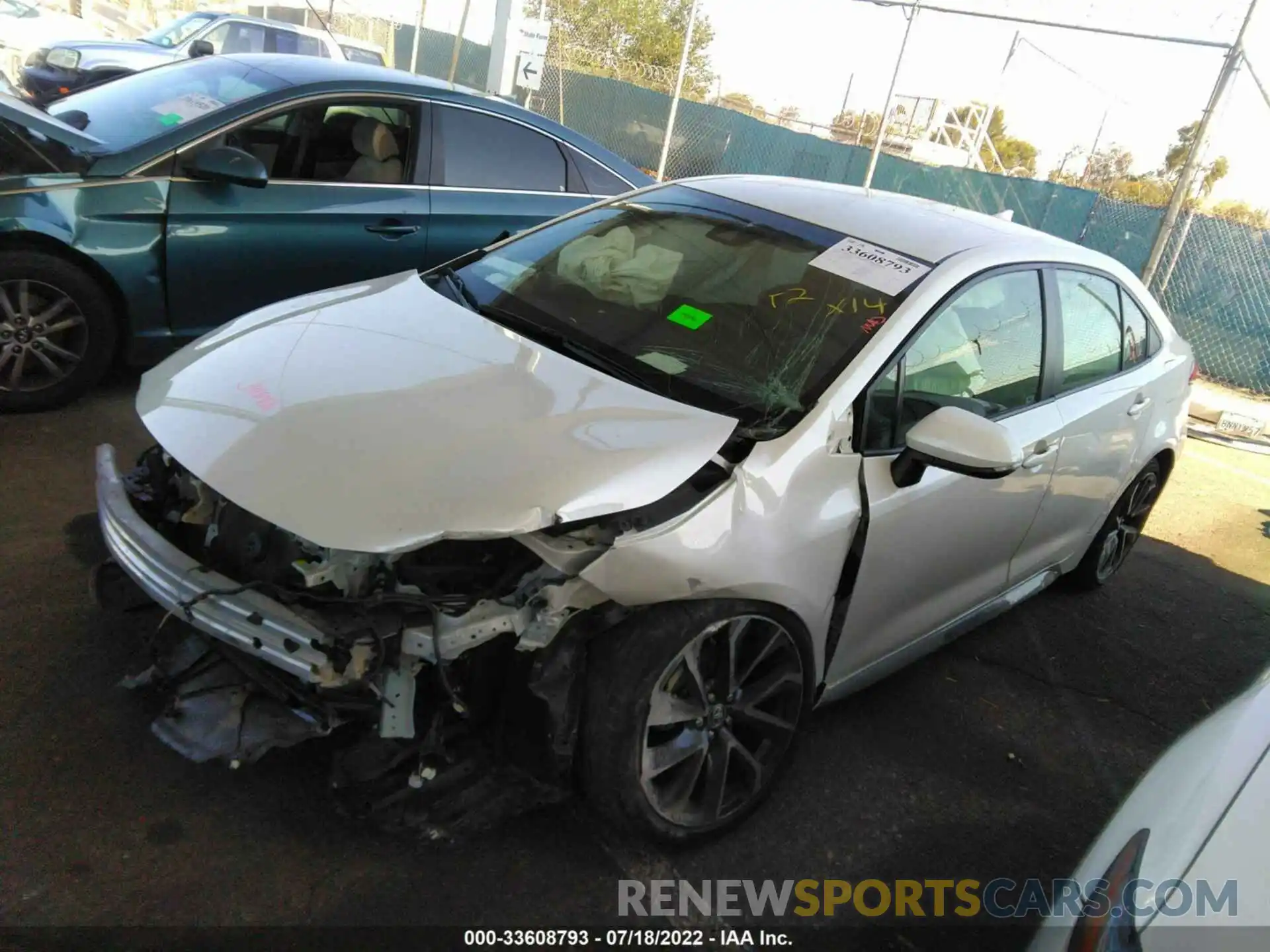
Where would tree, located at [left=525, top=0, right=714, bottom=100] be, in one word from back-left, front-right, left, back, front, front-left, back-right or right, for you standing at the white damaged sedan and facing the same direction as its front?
back-right

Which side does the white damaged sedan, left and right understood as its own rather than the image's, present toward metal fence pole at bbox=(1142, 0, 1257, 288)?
back

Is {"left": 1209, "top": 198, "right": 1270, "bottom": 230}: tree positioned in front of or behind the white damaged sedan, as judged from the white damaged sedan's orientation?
behind

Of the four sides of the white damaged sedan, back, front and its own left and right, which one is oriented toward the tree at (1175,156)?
back

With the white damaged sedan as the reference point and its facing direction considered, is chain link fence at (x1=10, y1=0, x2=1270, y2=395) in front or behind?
behind

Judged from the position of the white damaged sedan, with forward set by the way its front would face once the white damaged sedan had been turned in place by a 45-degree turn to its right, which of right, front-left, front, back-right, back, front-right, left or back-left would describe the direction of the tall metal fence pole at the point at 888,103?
right

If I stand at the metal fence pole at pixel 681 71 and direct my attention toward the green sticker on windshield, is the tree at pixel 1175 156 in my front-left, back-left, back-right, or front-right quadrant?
back-left
